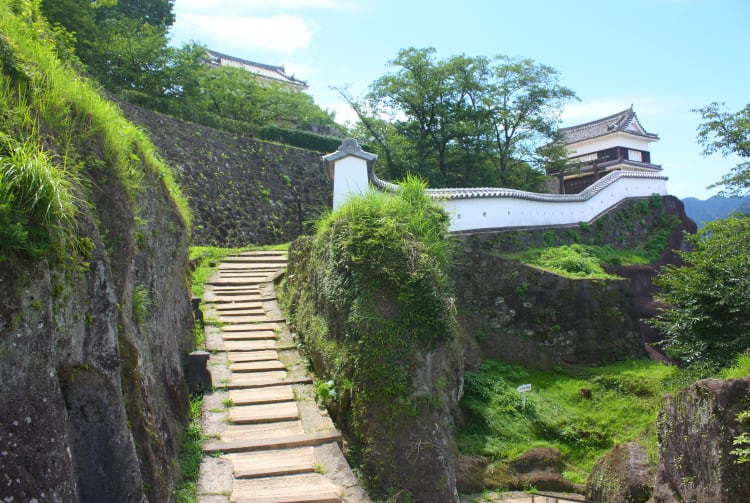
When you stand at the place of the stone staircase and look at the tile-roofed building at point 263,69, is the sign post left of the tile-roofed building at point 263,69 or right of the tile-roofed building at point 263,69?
right

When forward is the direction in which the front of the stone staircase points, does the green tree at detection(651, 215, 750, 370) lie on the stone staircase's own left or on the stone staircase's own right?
on the stone staircase's own left

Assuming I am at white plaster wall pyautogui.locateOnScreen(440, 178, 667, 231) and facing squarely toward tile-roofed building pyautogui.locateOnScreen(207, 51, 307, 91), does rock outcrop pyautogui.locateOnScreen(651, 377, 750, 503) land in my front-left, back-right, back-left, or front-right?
back-left

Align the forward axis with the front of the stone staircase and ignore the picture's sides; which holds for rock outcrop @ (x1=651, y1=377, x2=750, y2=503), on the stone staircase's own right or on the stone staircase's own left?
on the stone staircase's own left

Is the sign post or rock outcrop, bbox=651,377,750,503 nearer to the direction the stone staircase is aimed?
the rock outcrop

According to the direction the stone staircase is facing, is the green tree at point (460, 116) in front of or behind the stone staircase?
behind

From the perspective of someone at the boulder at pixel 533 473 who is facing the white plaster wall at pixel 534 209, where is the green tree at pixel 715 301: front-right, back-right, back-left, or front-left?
front-right

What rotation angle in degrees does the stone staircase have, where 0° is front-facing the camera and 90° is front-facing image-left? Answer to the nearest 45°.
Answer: approximately 0°
